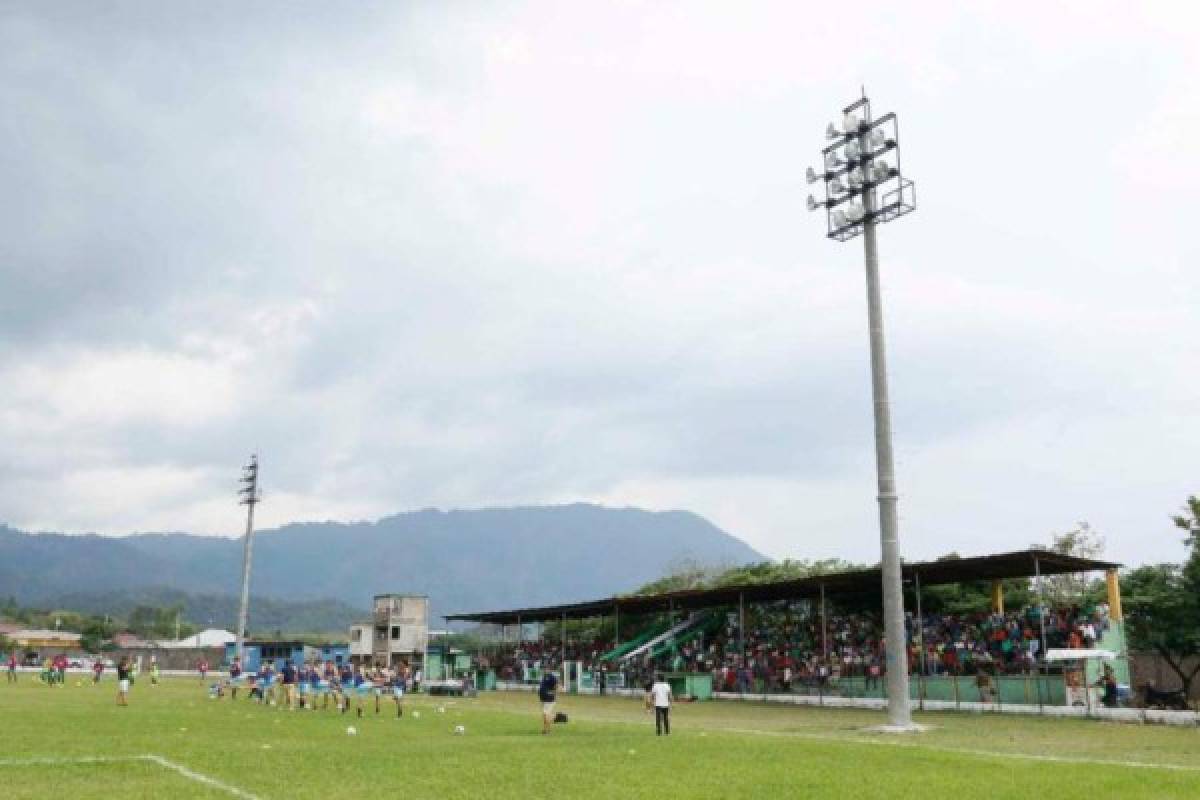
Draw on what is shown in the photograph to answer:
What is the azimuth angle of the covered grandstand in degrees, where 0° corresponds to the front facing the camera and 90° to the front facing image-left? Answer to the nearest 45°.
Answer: approximately 45°

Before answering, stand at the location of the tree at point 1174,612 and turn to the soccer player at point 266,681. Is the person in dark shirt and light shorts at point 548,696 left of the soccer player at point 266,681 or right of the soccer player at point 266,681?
left

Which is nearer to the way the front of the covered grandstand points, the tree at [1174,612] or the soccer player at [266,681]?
the soccer player

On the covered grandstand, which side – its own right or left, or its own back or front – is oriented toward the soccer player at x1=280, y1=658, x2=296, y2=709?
front

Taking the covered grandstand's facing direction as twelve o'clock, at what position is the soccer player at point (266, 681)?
The soccer player is roughly at 1 o'clock from the covered grandstand.

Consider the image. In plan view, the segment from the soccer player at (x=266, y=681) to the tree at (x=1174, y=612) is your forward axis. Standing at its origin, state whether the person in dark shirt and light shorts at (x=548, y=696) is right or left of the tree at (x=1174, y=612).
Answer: right
